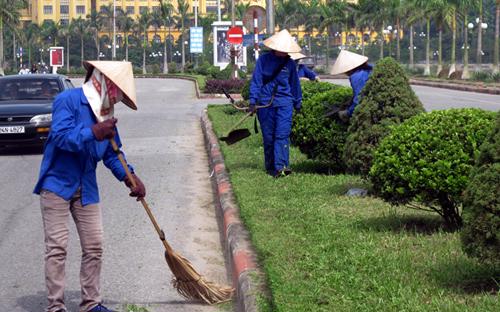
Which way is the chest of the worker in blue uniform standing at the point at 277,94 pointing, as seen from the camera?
toward the camera

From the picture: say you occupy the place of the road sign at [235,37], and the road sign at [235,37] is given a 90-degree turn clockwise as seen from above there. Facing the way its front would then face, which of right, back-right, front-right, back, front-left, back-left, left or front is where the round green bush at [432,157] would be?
left

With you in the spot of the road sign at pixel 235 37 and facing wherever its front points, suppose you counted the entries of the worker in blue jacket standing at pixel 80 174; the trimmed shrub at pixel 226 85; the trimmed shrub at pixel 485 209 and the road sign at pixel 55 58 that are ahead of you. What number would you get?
3

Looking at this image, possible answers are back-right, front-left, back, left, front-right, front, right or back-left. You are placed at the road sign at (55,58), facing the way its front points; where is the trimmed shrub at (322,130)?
front

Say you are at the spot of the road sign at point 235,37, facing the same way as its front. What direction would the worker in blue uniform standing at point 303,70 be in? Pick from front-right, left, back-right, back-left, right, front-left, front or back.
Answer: front

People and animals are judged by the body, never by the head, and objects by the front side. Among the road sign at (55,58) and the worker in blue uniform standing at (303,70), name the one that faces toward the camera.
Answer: the road sign

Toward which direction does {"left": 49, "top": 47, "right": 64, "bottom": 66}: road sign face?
toward the camera

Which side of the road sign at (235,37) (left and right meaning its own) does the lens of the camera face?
front

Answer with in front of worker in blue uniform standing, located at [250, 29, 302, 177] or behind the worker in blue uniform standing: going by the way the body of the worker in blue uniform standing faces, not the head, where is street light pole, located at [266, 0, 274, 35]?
behind

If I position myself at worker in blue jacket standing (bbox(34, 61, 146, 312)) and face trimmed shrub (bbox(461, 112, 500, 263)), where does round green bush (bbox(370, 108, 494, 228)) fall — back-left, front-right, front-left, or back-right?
front-left

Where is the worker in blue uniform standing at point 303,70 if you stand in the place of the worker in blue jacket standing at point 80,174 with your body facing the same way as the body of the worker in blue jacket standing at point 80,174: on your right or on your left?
on your left
